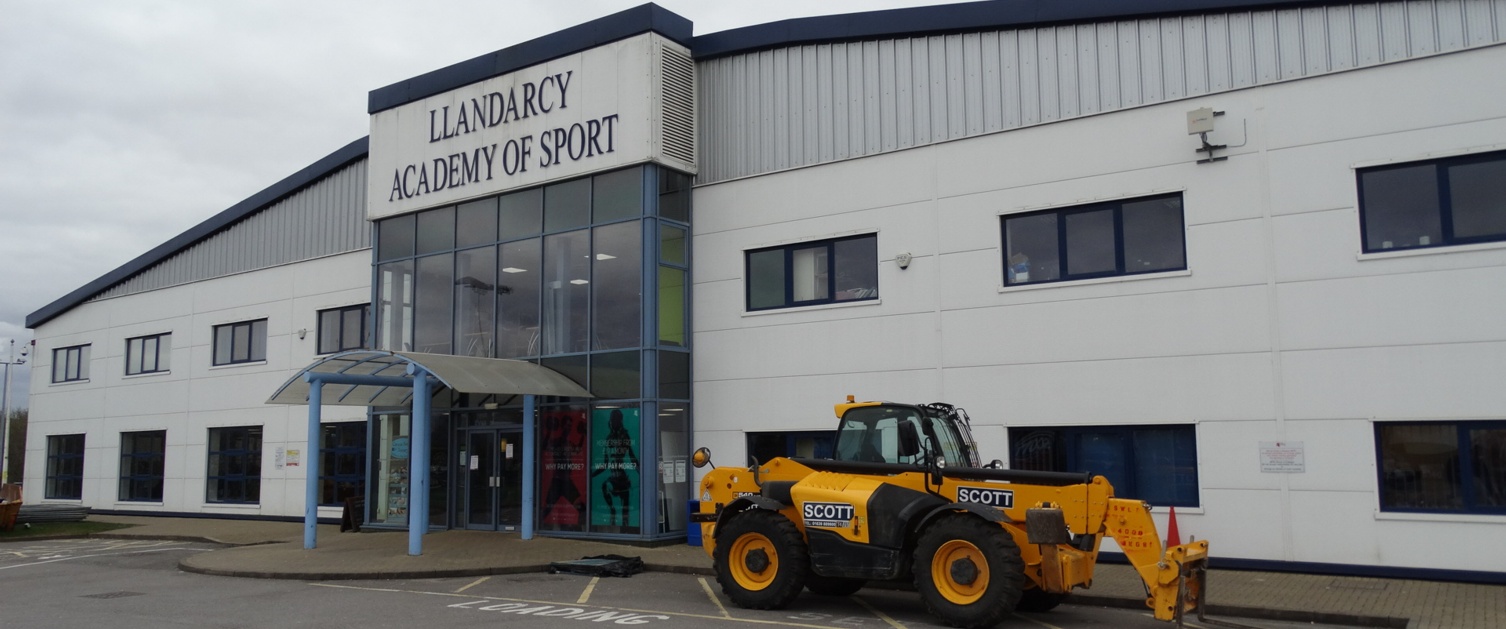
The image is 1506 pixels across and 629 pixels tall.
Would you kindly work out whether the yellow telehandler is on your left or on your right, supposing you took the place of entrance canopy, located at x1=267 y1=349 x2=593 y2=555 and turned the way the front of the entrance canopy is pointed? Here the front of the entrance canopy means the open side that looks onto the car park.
on your left

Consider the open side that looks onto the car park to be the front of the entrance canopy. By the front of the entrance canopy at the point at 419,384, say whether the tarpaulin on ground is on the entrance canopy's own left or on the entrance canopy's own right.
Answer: on the entrance canopy's own left

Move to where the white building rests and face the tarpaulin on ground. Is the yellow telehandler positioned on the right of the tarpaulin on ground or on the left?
left

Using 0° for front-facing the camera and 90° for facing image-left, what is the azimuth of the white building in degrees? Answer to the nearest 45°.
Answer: approximately 45°
